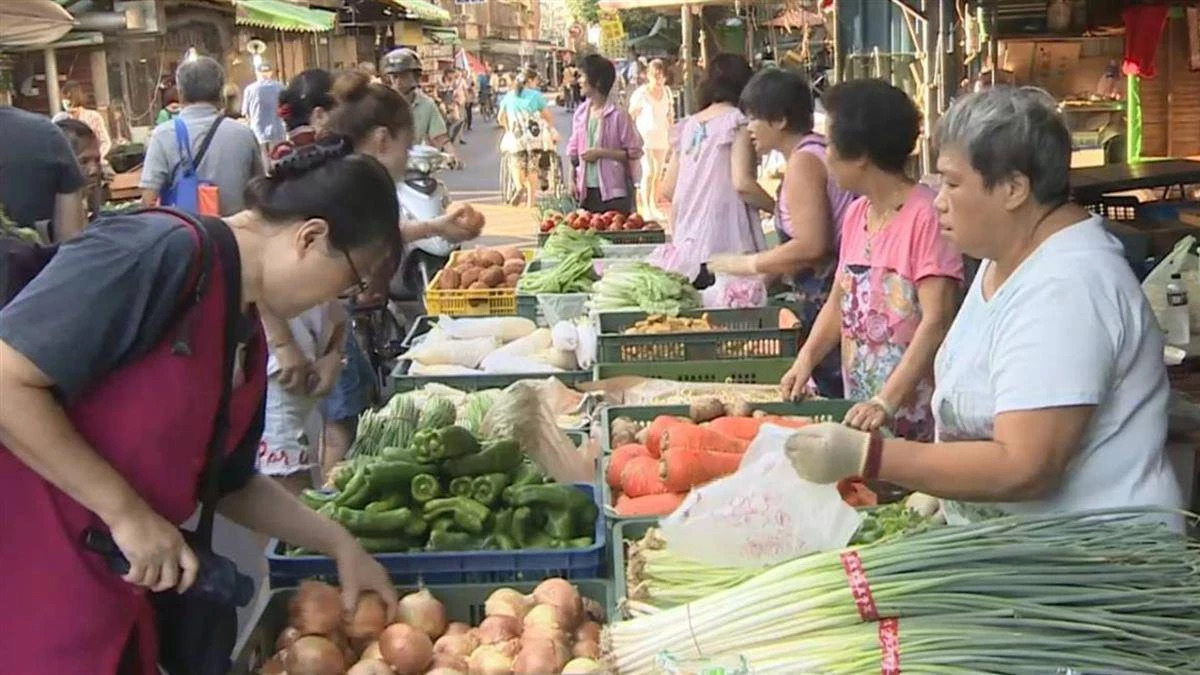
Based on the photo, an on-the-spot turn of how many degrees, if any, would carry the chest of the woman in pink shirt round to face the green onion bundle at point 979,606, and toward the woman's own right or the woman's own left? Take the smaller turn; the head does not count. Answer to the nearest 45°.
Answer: approximately 45° to the woman's own left

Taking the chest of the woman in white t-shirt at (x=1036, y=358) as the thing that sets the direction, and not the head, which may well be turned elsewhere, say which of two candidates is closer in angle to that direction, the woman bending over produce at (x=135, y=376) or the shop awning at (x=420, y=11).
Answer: the woman bending over produce

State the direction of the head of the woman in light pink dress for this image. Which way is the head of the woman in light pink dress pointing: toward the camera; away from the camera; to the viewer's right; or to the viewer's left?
away from the camera

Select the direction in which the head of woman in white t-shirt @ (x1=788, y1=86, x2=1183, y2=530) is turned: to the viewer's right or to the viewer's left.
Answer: to the viewer's left

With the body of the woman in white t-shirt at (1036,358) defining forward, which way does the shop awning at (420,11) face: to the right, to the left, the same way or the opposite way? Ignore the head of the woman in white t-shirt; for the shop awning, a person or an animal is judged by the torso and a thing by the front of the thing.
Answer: the opposite way

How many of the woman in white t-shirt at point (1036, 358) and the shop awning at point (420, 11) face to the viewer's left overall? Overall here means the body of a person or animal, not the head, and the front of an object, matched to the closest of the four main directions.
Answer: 1

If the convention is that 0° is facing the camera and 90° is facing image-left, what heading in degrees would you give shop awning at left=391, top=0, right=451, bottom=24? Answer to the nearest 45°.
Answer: approximately 315°

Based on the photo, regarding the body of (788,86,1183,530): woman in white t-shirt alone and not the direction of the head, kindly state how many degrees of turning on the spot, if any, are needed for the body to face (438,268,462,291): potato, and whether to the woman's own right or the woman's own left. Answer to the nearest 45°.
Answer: approximately 45° to the woman's own right

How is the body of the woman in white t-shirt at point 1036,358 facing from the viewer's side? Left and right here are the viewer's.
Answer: facing to the left of the viewer

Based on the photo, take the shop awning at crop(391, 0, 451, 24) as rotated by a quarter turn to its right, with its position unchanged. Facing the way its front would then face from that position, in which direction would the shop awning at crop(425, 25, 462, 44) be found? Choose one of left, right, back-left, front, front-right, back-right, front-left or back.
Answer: back-right
